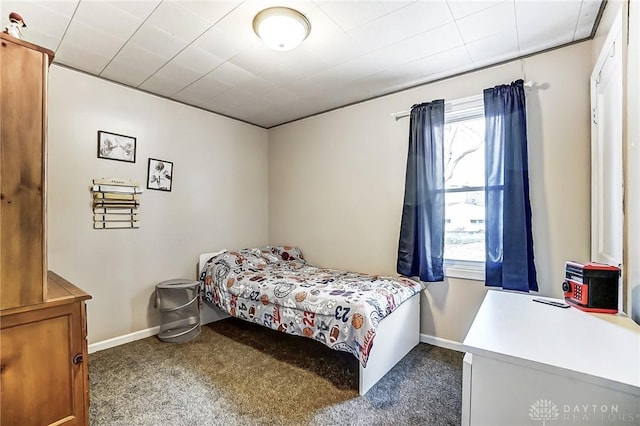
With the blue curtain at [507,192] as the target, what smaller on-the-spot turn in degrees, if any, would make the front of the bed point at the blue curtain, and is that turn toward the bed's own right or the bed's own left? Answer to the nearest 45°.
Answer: approximately 45° to the bed's own left

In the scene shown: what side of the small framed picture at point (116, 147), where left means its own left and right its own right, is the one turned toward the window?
front

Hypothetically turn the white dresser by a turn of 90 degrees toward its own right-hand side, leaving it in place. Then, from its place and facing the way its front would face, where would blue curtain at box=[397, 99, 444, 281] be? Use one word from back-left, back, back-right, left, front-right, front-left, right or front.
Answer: front-left

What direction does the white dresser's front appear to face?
to the viewer's left

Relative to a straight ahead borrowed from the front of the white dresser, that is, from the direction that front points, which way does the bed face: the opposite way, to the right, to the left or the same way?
the opposite way

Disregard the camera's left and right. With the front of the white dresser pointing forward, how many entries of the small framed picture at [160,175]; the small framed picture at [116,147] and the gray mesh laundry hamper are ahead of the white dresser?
3

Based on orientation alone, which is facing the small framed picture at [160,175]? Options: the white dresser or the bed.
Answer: the white dresser

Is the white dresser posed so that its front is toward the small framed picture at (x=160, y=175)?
yes

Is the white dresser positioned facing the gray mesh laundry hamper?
yes

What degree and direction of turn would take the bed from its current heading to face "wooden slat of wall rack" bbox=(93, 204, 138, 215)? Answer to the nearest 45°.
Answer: approximately 135° to its right

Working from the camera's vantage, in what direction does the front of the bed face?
facing the viewer and to the right of the viewer

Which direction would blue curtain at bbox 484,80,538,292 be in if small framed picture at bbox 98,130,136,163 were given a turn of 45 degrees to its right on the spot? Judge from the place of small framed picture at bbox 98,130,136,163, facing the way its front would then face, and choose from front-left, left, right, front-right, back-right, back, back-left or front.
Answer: front-left

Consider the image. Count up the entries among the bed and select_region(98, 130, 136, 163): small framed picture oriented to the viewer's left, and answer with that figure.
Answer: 0

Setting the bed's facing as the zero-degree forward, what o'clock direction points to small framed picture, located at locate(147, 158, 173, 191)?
The small framed picture is roughly at 5 o'clock from the bed.
